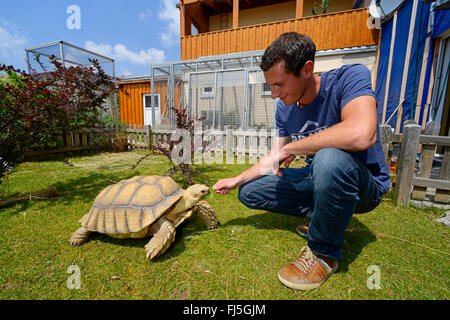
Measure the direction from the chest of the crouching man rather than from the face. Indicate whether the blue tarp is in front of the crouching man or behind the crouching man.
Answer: behind

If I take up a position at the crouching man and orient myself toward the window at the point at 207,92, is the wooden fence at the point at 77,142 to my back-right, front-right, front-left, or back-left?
front-left

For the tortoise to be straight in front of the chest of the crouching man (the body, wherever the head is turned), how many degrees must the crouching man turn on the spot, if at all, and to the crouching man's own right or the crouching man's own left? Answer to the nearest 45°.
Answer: approximately 45° to the crouching man's own right

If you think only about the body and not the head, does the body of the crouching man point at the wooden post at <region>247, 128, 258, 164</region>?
no

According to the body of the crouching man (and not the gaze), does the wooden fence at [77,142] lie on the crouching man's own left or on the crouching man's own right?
on the crouching man's own right

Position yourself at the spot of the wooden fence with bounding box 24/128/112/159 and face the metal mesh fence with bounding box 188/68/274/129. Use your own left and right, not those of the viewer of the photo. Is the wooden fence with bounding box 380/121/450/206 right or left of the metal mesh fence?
right

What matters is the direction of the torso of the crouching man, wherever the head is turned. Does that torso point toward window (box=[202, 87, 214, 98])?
no

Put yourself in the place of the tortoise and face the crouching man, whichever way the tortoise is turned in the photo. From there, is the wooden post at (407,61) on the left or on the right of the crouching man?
left

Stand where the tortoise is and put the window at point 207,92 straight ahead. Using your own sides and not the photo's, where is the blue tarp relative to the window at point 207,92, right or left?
right

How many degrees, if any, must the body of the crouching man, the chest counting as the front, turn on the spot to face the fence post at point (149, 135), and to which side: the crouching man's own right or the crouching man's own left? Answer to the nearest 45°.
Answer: approximately 90° to the crouching man's own right

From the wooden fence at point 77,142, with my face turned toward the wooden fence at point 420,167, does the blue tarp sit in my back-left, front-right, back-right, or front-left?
front-left

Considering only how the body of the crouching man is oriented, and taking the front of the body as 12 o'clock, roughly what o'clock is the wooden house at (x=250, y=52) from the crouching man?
The wooden house is roughly at 4 o'clock from the crouching man.

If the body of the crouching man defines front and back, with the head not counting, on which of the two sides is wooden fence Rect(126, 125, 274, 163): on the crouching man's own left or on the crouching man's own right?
on the crouching man's own right

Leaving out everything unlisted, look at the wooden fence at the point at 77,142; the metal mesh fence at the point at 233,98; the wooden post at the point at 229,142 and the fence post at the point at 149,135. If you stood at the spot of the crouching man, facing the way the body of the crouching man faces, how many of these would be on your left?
0

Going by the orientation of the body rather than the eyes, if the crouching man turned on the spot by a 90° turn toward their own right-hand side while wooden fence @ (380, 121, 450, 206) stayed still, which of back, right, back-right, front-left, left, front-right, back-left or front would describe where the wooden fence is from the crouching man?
right

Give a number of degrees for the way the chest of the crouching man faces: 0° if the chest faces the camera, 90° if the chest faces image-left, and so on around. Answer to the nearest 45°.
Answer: approximately 45°
